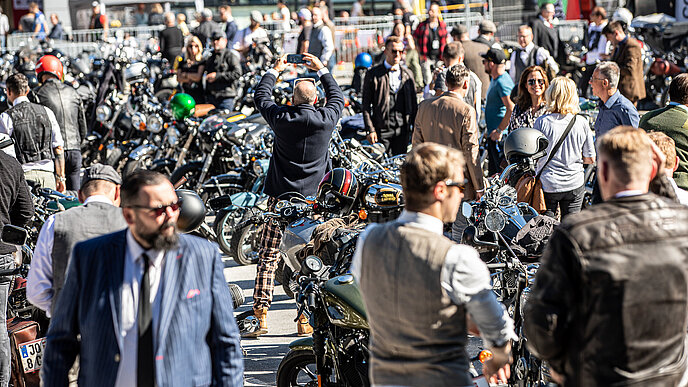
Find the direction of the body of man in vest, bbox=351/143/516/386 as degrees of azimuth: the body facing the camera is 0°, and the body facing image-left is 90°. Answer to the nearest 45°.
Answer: approximately 225°

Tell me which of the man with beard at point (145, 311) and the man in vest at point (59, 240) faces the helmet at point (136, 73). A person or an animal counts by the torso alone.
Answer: the man in vest

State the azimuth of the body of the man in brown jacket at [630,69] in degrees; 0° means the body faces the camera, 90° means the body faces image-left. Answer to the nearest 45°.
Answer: approximately 90°

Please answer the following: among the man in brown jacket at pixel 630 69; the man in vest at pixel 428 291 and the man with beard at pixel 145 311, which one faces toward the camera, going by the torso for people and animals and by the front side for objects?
the man with beard

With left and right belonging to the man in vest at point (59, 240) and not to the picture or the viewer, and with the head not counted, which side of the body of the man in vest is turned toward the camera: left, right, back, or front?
back
